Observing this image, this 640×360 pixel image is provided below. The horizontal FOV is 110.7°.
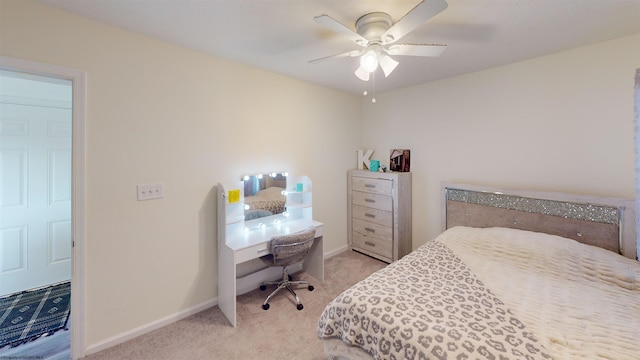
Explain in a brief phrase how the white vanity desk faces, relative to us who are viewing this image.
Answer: facing the viewer and to the right of the viewer

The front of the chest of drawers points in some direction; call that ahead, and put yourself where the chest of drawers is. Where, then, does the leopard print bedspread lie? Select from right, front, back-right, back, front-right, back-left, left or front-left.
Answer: front-left

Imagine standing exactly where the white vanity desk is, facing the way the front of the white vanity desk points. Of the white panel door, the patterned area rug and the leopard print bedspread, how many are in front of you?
1

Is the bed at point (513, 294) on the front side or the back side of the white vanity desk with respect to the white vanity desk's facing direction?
on the front side

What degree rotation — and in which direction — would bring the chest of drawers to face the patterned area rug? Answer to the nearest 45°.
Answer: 0° — it already faces it

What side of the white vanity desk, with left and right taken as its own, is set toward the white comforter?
front

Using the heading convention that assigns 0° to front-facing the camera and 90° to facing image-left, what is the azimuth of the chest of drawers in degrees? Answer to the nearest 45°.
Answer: approximately 45°

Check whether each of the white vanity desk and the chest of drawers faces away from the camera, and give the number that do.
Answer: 0

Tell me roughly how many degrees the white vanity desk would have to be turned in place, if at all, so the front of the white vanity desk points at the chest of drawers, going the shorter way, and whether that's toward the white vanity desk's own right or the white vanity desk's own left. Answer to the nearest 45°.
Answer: approximately 45° to the white vanity desk's own left

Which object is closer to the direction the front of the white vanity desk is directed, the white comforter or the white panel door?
the white comforter
